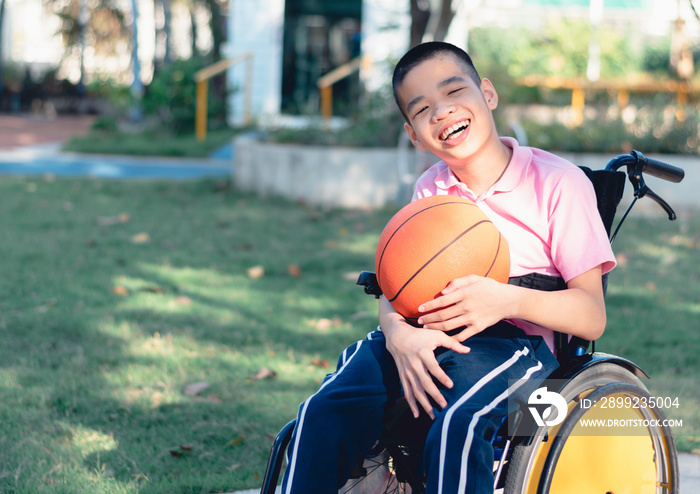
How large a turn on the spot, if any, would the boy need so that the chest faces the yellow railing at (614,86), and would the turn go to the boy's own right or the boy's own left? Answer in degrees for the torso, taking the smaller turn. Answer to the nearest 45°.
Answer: approximately 135° to the boy's own right

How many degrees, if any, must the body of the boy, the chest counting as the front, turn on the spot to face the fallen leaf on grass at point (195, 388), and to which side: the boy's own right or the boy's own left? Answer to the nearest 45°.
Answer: approximately 90° to the boy's own right

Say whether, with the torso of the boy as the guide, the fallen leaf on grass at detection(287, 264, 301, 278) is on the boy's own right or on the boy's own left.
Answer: on the boy's own right

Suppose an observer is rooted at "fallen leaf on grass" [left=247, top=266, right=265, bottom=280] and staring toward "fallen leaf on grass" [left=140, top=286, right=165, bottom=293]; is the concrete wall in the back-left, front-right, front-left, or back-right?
back-right

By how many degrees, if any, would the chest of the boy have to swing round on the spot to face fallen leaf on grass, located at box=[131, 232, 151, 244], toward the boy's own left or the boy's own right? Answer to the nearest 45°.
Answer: approximately 90° to the boy's own right

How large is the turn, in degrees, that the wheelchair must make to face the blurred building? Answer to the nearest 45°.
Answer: approximately 135° to its right

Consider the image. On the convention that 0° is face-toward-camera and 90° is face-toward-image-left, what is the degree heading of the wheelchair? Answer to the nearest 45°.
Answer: approximately 45°

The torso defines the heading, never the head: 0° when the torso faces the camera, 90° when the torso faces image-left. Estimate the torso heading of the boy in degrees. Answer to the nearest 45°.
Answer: approximately 45°

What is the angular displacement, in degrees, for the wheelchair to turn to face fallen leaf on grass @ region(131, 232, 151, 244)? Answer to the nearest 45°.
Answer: approximately 90° to its right
